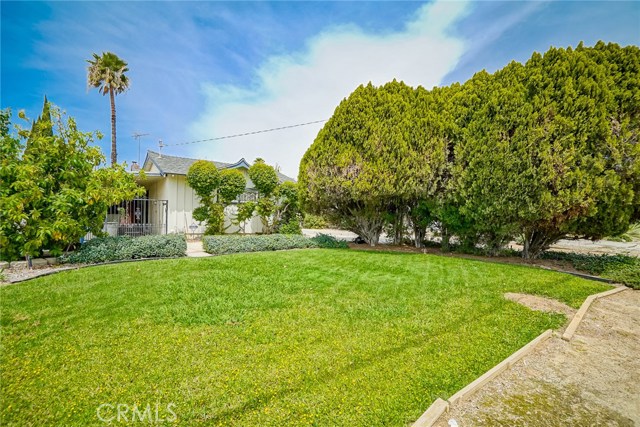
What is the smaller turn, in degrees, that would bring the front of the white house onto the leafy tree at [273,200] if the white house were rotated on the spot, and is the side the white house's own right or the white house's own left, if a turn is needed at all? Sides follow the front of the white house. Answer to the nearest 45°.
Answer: approximately 90° to the white house's own left

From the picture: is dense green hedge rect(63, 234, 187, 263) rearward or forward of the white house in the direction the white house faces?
forward

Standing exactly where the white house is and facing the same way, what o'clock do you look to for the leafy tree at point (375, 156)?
The leafy tree is roughly at 9 o'clock from the white house.

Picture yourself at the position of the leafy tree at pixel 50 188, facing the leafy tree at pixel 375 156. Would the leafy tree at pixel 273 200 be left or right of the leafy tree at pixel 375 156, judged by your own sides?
left

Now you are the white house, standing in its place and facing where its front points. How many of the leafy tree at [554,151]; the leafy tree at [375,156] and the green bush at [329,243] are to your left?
3

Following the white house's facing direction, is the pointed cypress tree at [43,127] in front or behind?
in front

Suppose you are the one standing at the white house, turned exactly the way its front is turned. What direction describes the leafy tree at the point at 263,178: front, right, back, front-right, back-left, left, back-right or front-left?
left

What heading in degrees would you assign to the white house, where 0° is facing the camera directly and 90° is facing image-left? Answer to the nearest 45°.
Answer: approximately 45°

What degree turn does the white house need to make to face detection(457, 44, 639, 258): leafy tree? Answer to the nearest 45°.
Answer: approximately 90° to its left

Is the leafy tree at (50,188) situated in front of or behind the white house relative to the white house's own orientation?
in front
